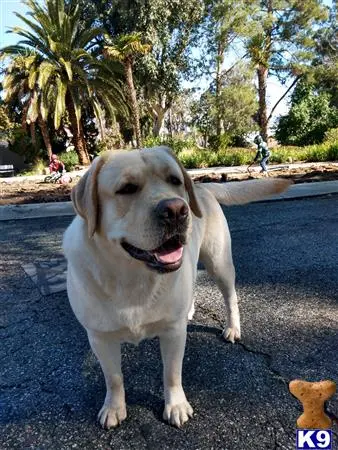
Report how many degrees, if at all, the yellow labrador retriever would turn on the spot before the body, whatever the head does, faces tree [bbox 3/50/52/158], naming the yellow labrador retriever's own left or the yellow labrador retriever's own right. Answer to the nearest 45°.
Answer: approximately 135° to the yellow labrador retriever's own right

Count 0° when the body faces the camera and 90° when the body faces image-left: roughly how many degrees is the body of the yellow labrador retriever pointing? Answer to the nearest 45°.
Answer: approximately 45°

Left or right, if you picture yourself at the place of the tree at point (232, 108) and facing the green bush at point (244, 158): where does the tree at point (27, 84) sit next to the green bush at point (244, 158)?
right

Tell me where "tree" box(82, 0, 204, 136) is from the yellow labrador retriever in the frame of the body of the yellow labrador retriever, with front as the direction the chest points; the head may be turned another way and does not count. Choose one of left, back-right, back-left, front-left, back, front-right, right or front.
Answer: back-right

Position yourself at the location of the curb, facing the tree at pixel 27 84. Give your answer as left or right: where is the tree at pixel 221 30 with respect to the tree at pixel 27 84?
right

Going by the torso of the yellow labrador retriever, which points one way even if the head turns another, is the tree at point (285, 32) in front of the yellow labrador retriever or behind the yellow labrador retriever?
behind

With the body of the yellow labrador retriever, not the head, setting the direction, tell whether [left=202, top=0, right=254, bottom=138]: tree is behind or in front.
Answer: behind

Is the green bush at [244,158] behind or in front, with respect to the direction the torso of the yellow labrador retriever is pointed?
behind

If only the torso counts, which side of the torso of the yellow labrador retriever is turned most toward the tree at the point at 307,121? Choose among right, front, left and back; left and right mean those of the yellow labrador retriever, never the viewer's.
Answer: back

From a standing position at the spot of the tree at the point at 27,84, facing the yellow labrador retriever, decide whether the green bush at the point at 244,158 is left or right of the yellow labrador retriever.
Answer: left
